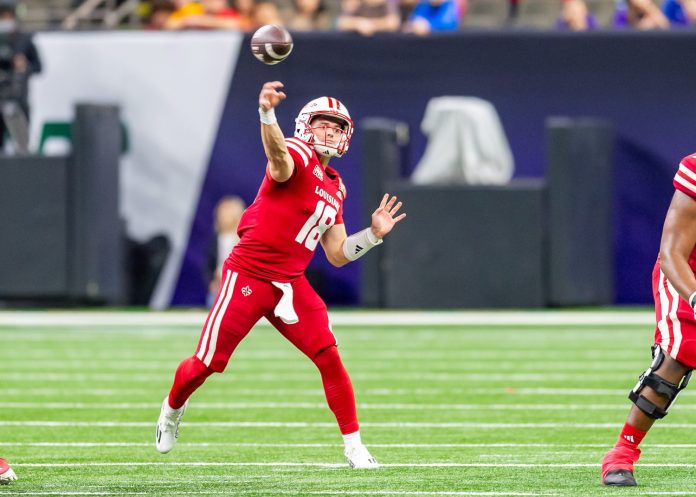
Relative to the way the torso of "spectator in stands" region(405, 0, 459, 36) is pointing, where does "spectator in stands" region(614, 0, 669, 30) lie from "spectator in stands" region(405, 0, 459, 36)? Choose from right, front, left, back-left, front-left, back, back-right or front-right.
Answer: left

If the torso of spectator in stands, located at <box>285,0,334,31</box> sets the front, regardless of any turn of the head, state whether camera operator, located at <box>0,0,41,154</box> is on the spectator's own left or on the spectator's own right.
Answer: on the spectator's own right

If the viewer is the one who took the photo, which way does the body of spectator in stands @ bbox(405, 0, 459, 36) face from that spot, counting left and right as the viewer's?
facing the viewer

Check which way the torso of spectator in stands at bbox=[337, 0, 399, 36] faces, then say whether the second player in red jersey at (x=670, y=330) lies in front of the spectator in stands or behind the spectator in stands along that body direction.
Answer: in front

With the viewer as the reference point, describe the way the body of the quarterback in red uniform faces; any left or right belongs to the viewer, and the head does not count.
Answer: facing the viewer and to the right of the viewer

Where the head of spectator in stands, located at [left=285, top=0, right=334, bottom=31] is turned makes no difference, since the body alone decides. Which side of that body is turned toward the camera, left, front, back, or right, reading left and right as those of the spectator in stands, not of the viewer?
front

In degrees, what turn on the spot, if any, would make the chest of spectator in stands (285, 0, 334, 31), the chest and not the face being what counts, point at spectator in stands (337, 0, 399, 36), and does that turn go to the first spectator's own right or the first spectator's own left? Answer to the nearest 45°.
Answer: approximately 45° to the first spectator's own left

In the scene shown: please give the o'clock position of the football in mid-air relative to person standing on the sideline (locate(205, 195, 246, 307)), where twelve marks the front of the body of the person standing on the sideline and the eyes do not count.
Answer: The football in mid-air is roughly at 12 o'clock from the person standing on the sideline.

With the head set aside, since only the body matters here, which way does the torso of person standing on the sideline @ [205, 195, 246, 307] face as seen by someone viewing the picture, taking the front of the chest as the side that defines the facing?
toward the camera

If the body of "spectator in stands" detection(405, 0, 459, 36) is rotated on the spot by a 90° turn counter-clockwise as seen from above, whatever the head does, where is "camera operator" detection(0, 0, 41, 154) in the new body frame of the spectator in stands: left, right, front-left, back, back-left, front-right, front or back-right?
back
